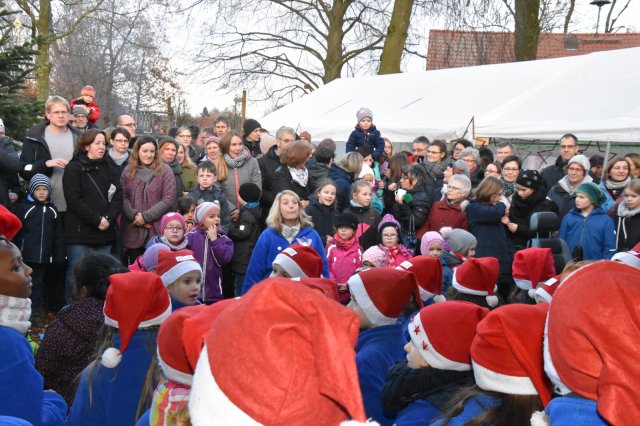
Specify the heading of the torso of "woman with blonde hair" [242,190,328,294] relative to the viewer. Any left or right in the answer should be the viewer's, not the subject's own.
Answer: facing the viewer

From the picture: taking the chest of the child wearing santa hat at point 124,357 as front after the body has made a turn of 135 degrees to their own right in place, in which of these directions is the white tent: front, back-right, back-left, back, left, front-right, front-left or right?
left

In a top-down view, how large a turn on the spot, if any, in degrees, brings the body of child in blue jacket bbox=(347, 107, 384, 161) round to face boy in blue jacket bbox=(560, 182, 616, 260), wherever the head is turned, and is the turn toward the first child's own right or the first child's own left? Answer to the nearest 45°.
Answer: approximately 45° to the first child's own left

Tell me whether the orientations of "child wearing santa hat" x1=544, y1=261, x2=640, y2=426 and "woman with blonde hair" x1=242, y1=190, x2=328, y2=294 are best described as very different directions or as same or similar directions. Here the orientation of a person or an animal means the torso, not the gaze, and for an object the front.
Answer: very different directions

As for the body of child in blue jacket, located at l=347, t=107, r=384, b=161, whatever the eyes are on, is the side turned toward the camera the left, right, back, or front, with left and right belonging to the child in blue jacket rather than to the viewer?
front

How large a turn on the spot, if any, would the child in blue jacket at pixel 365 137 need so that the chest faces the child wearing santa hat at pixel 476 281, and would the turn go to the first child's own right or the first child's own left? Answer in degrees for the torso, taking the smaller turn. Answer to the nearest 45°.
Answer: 0° — they already face them

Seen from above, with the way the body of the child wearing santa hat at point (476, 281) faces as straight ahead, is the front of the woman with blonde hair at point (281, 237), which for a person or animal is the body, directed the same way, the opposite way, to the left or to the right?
the opposite way

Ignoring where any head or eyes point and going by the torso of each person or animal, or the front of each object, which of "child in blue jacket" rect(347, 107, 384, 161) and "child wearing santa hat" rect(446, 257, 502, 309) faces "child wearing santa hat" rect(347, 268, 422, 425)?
the child in blue jacket

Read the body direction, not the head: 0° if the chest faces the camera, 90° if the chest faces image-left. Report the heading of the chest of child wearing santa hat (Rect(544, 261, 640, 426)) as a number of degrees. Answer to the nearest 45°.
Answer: approximately 135°

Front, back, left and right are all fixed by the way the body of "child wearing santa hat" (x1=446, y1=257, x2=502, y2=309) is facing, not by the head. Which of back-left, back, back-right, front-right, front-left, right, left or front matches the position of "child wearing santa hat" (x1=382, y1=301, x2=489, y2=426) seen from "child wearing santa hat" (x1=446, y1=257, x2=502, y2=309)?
back

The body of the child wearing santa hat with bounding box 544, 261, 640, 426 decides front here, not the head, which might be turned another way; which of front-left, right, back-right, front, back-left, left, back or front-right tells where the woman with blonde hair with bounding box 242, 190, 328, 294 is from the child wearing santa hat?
front

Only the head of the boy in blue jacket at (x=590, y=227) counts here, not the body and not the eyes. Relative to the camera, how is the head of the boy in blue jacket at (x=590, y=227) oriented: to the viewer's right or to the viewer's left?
to the viewer's left

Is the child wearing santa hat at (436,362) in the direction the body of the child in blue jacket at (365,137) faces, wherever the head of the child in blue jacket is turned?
yes
